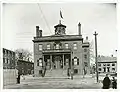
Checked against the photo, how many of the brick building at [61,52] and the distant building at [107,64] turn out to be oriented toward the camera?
2

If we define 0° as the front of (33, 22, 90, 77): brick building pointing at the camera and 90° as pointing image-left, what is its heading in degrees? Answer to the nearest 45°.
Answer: approximately 0°

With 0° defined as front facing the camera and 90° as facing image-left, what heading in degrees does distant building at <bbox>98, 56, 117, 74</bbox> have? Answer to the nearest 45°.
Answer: approximately 0°
